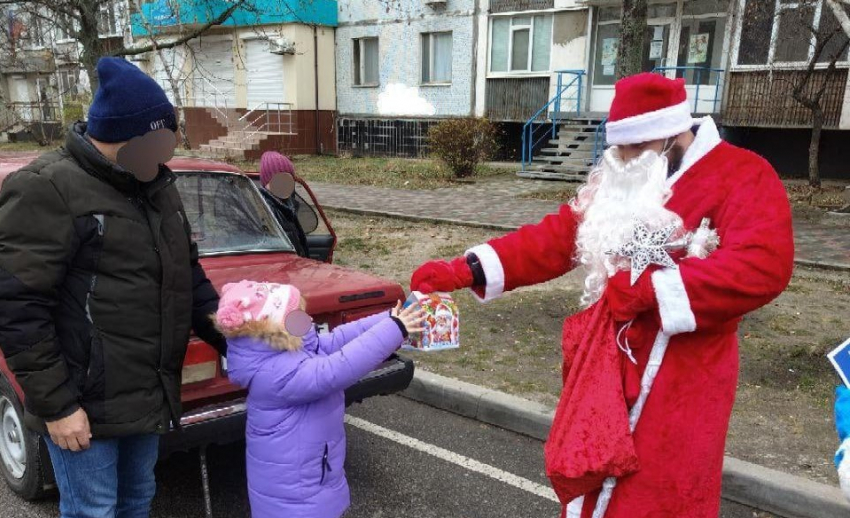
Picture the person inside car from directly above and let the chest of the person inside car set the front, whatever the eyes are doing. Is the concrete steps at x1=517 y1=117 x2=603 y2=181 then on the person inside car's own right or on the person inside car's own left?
on the person inside car's own left

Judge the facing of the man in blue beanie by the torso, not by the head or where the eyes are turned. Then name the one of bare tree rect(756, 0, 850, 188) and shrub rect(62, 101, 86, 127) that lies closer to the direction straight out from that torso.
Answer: the bare tree

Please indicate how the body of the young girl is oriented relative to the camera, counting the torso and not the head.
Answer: to the viewer's right

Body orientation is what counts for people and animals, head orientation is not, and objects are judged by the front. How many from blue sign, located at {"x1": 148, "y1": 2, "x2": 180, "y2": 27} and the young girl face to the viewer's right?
1

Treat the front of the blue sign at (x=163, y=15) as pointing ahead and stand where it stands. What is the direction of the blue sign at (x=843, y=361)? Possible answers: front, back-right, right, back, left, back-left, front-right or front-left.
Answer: front

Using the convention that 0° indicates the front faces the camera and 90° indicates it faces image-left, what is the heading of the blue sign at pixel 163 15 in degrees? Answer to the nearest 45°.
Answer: approximately 0°

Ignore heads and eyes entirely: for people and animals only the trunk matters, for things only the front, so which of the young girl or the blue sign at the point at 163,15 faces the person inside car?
the blue sign

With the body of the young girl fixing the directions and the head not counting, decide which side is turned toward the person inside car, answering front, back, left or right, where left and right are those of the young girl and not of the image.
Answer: left

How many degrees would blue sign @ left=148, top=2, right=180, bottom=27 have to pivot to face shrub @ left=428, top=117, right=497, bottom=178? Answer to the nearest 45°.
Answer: approximately 90° to its left

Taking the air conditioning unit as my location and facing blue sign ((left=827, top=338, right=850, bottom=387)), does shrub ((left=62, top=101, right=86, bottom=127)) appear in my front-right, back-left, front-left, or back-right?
back-right

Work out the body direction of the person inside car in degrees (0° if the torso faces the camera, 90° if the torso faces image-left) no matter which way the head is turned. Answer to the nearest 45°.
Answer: approximately 315°

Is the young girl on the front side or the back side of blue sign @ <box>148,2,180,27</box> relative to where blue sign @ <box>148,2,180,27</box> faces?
on the front side

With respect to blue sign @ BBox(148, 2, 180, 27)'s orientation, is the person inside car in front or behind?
in front
